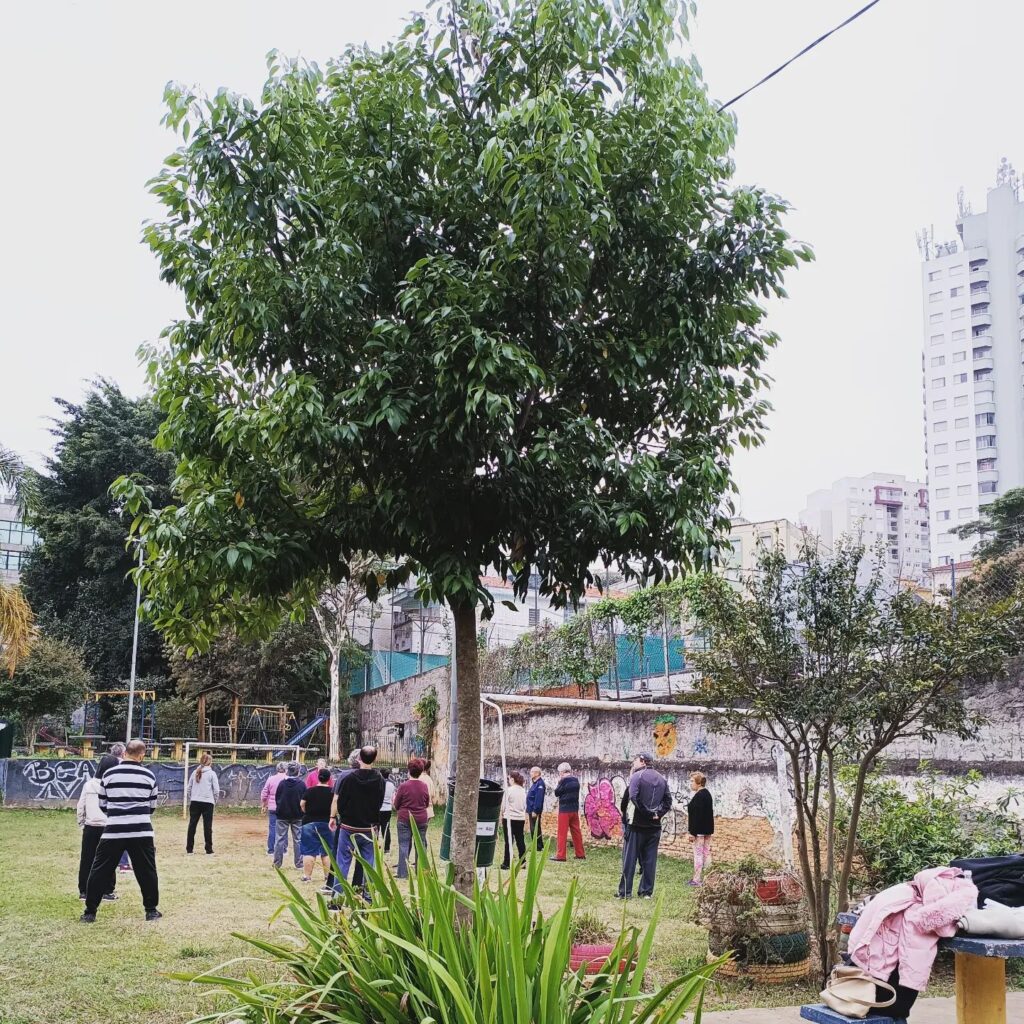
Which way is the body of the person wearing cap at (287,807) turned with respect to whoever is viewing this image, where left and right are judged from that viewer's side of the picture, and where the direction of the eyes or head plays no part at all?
facing away from the viewer

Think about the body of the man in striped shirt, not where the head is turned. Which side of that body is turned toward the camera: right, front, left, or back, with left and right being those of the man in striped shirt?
back

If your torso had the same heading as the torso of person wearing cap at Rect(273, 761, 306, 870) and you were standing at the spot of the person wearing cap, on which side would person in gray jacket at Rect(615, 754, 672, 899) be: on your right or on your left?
on your right

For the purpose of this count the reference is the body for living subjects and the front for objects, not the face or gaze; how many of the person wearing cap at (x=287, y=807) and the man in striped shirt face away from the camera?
2

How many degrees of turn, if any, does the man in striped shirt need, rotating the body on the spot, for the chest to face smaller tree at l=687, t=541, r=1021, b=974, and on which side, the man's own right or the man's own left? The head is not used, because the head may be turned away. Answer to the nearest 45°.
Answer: approximately 135° to the man's own right

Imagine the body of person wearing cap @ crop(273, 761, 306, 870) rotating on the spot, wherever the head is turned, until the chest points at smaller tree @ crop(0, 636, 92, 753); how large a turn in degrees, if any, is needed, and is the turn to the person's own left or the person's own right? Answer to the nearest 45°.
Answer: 0° — they already face it

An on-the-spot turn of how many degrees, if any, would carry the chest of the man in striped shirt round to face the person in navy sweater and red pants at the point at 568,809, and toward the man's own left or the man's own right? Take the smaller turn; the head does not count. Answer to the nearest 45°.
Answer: approximately 45° to the man's own right

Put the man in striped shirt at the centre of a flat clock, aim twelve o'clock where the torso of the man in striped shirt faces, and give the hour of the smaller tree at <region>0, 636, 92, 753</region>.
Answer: The smaller tree is roughly at 12 o'clock from the man in striped shirt.

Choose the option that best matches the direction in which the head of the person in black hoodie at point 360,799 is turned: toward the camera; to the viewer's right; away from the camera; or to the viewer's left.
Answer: away from the camera
